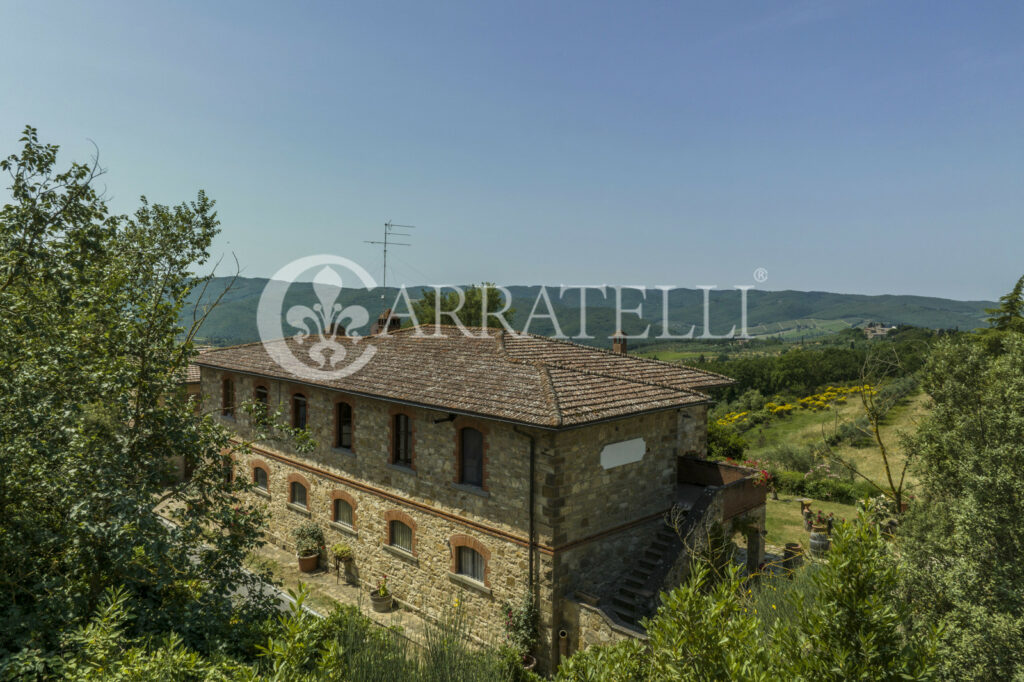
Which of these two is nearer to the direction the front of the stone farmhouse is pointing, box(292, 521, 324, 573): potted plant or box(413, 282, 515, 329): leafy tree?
the potted plant

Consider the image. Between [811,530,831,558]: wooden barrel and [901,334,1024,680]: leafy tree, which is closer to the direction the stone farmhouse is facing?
the leafy tree

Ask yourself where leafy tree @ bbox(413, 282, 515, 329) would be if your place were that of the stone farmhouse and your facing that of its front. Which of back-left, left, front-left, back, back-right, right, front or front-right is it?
back-right

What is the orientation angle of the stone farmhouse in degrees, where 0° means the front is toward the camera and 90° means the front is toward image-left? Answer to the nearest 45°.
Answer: approximately 45°

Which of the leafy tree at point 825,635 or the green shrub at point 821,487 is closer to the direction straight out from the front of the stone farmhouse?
the leafy tree

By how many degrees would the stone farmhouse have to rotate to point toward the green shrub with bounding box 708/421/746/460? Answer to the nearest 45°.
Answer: approximately 180°

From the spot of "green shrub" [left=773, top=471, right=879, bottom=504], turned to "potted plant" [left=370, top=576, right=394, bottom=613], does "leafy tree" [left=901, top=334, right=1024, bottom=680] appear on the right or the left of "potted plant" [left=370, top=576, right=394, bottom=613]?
left

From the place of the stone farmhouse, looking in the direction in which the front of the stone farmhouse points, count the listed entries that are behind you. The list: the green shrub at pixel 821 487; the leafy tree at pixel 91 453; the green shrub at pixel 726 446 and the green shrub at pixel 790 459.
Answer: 3

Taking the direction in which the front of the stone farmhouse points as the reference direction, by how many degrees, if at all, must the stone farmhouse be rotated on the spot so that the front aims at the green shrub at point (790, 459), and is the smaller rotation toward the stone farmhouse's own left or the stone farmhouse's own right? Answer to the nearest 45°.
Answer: approximately 180°

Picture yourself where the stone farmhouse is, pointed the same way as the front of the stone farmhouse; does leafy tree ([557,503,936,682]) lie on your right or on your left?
on your left

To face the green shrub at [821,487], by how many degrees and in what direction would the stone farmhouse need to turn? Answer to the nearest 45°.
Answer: approximately 180°

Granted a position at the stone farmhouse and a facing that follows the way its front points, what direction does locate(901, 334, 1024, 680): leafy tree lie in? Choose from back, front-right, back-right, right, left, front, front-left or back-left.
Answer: left

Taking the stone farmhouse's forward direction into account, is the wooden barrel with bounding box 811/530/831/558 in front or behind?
behind

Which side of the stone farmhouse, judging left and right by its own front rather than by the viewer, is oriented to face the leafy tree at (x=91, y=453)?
front
